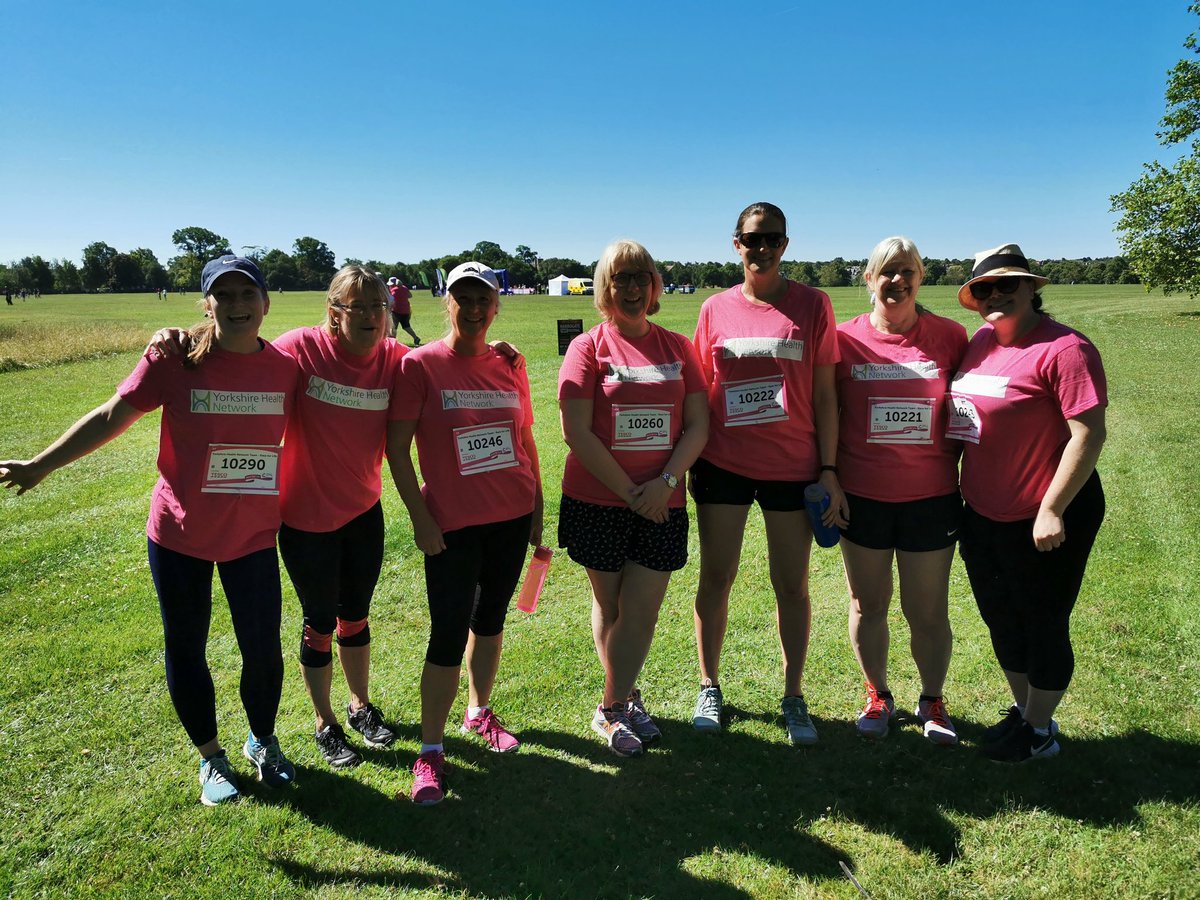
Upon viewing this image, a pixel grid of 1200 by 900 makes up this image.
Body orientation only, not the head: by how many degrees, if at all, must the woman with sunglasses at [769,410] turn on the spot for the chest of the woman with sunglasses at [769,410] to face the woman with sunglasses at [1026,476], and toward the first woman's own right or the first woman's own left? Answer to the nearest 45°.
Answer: approximately 90° to the first woman's own left

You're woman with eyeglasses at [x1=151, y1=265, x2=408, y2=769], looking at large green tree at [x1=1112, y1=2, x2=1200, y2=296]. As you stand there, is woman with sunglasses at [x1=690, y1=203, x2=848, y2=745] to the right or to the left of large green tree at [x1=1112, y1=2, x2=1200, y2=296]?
right

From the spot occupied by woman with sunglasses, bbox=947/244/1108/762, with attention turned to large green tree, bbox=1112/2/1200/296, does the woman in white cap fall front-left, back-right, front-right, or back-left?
back-left

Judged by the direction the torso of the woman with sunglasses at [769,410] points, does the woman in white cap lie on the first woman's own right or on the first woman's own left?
on the first woman's own right

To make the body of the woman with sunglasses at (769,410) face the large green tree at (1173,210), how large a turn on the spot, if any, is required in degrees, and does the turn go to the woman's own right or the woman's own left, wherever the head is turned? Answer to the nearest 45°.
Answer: approximately 135° to the woman's own left

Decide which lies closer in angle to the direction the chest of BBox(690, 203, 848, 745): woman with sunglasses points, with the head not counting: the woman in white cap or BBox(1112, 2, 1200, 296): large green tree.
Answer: the woman in white cap

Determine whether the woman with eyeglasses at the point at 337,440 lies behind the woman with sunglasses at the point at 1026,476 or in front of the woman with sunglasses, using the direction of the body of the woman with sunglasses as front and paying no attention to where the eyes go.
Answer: in front

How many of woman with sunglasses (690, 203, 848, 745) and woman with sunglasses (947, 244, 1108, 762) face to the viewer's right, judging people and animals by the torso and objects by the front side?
0

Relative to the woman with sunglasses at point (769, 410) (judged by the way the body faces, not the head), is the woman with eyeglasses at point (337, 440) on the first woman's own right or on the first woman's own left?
on the first woman's own right

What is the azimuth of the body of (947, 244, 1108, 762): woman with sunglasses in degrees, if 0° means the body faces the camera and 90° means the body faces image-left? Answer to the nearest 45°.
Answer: approximately 45°

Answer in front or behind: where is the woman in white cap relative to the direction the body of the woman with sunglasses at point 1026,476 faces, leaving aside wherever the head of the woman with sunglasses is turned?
in front

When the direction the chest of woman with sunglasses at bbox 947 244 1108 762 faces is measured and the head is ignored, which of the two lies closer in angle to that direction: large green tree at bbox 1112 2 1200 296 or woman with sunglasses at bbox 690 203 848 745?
the woman with sunglasses
